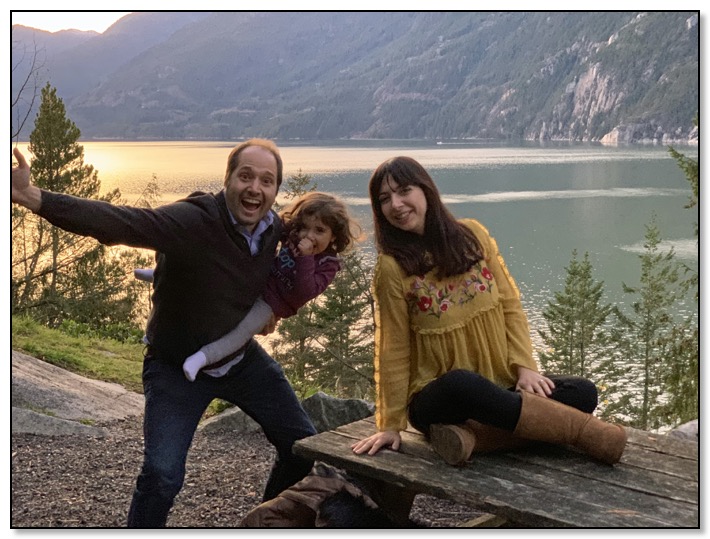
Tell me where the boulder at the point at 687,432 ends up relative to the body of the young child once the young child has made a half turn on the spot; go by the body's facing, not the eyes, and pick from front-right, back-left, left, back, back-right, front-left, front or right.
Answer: front-right

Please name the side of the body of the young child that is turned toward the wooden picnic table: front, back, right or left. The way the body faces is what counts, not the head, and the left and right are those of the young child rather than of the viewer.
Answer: left

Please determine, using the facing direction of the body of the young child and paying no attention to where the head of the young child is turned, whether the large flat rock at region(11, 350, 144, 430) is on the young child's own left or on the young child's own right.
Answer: on the young child's own right

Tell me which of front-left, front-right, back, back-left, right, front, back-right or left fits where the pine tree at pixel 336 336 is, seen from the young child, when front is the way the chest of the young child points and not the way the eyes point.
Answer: back-right

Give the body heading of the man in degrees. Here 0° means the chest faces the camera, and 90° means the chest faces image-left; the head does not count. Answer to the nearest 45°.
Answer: approximately 315°

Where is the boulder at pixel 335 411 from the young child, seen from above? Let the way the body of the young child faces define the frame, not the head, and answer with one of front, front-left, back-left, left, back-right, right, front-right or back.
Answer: back-right

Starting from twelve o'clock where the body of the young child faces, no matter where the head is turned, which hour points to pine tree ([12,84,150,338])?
The pine tree is roughly at 4 o'clock from the young child.

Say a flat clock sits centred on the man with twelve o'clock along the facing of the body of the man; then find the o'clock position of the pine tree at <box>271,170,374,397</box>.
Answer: The pine tree is roughly at 8 o'clock from the man.

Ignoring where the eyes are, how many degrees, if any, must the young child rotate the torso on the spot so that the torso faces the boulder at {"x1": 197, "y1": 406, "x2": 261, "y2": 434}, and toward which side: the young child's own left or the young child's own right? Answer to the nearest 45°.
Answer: approximately 135° to the young child's own right
